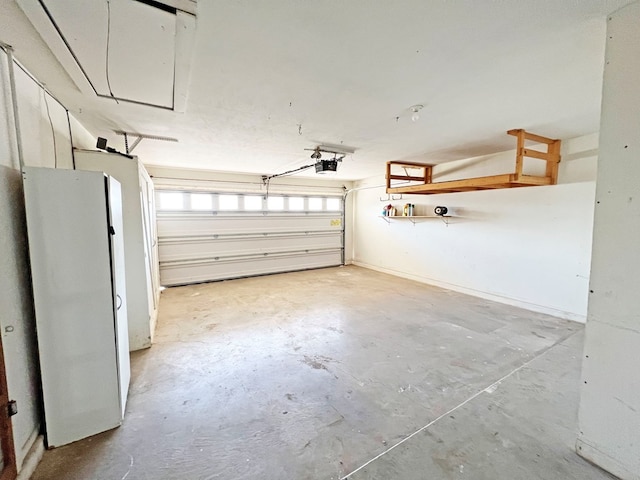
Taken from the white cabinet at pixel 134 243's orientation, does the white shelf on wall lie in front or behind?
in front

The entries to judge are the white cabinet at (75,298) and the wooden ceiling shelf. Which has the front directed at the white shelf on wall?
the white cabinet

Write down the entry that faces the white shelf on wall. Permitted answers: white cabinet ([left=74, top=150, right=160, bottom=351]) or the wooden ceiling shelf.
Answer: the white cabinet

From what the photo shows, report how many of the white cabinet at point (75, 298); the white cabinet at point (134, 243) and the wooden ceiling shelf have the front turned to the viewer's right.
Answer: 2

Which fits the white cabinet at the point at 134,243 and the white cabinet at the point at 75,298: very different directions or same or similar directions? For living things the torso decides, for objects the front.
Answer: same or similar directions

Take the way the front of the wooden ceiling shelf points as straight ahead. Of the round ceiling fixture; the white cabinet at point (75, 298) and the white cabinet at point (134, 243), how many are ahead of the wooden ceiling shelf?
3

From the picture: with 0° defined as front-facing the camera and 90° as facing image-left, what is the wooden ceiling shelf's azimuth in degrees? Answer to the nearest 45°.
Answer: approximately 45°

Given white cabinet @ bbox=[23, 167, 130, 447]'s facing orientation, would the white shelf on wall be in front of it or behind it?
in front

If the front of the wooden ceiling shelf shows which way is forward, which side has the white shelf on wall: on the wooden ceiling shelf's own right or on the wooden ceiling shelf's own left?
on the wooden ceiling shelf's own right

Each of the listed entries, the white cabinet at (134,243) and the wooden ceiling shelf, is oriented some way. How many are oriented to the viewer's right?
1

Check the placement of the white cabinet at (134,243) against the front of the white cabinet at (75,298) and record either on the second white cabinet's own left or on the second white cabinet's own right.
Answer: on the second white cabinet's own left

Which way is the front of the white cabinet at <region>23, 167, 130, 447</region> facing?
to the viewer's right

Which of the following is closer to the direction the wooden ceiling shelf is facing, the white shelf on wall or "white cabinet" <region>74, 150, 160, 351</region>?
the white cabinet

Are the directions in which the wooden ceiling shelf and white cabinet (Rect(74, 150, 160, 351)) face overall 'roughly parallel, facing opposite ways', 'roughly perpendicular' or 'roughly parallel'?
roughly parallel, facing opposite ways

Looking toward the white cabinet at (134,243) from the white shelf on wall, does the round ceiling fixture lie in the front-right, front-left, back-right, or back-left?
front-left

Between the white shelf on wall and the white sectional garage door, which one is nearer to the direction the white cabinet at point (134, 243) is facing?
the white shelf on wall

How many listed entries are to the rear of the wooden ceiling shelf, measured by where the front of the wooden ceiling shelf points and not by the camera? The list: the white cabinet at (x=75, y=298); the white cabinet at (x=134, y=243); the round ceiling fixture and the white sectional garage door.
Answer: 0

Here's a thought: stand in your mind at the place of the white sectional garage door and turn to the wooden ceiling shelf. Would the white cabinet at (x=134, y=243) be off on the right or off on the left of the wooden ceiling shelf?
right

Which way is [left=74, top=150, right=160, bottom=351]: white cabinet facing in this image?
to the viewer's right

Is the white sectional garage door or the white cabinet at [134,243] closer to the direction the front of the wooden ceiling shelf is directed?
the white cabinet
